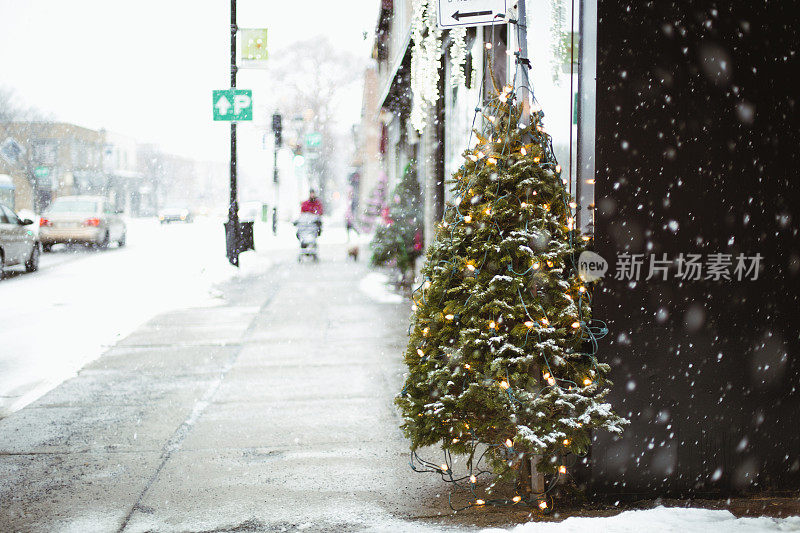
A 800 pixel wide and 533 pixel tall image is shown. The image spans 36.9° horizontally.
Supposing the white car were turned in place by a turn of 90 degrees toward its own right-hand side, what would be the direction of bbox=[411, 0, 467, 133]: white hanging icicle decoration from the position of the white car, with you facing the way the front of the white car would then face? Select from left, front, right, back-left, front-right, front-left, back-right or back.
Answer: front-right

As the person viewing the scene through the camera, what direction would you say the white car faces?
facing away from the viewer and to the right of the viewer

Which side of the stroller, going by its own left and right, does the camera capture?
front

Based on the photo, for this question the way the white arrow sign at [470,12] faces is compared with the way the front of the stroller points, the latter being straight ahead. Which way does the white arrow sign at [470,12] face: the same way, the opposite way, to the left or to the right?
the same way

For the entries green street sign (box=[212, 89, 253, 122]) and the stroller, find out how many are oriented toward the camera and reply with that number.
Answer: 2

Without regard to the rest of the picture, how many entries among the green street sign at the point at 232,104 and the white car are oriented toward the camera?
1

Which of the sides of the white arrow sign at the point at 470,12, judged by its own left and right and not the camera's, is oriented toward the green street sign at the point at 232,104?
back

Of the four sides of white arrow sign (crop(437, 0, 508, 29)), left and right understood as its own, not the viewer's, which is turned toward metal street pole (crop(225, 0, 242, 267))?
back

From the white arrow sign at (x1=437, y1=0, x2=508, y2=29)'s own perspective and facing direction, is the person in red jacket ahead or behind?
behind

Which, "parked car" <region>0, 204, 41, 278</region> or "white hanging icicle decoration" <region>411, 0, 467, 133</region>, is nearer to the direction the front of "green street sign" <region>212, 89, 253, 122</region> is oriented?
the white hanging icicle decoration

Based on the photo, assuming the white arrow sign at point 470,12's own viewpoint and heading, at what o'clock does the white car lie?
The white car is roughly at 5 o'clock from the white arrow sign.

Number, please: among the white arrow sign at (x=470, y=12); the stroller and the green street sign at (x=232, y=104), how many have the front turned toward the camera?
3

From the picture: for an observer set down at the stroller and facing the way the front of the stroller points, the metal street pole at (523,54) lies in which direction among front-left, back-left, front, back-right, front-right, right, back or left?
front

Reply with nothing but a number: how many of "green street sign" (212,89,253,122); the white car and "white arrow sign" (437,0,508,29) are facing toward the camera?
2

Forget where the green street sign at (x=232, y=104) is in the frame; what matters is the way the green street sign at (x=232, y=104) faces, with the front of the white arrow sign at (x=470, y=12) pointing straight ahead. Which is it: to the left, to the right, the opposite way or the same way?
the same way

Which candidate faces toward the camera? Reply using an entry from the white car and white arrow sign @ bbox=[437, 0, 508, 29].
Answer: the white arrow sign

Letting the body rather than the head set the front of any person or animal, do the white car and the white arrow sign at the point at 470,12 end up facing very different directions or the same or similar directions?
very different directions

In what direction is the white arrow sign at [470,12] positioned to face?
toward the camera

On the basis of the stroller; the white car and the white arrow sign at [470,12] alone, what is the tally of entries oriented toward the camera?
2
